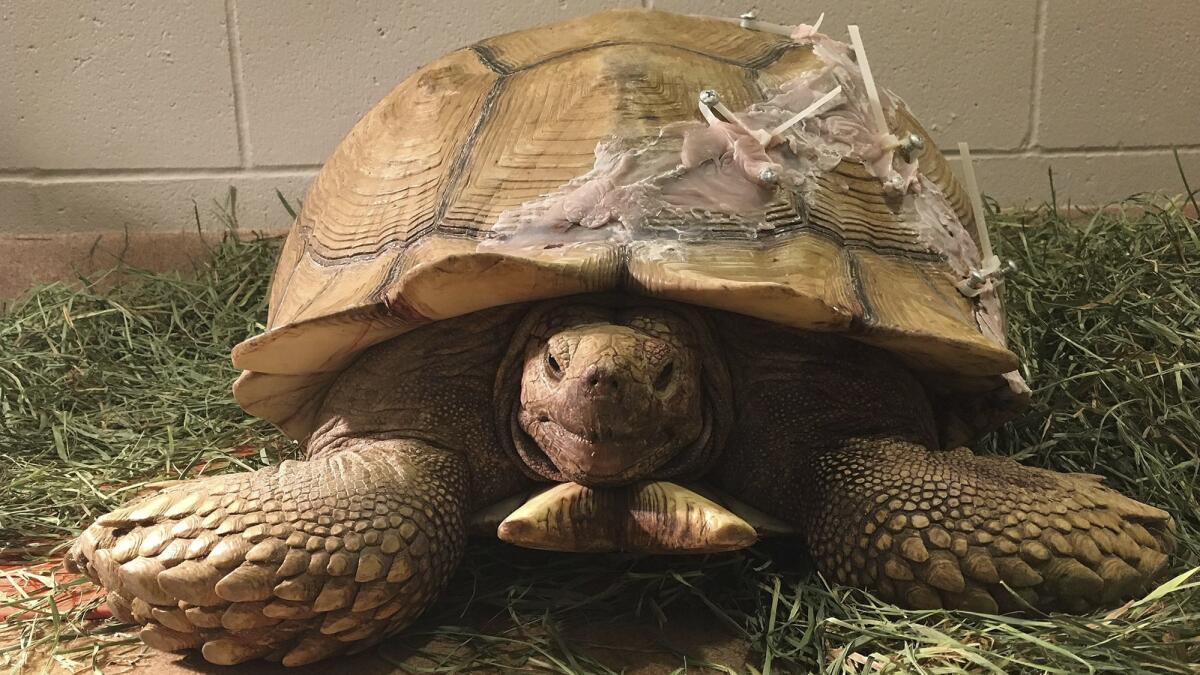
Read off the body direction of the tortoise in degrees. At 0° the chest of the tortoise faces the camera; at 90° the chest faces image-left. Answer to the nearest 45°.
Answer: approximately 0°

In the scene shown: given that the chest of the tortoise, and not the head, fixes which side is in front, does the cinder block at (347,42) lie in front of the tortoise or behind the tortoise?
behind

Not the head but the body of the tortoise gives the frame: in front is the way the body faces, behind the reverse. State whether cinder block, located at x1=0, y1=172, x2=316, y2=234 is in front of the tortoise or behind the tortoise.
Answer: behind

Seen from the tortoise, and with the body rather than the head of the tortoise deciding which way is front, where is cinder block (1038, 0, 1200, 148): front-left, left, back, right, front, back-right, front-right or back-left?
back-left

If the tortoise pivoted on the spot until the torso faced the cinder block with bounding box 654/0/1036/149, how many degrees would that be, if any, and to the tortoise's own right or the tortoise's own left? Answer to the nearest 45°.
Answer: approximately 135° to the tortoise's own left
